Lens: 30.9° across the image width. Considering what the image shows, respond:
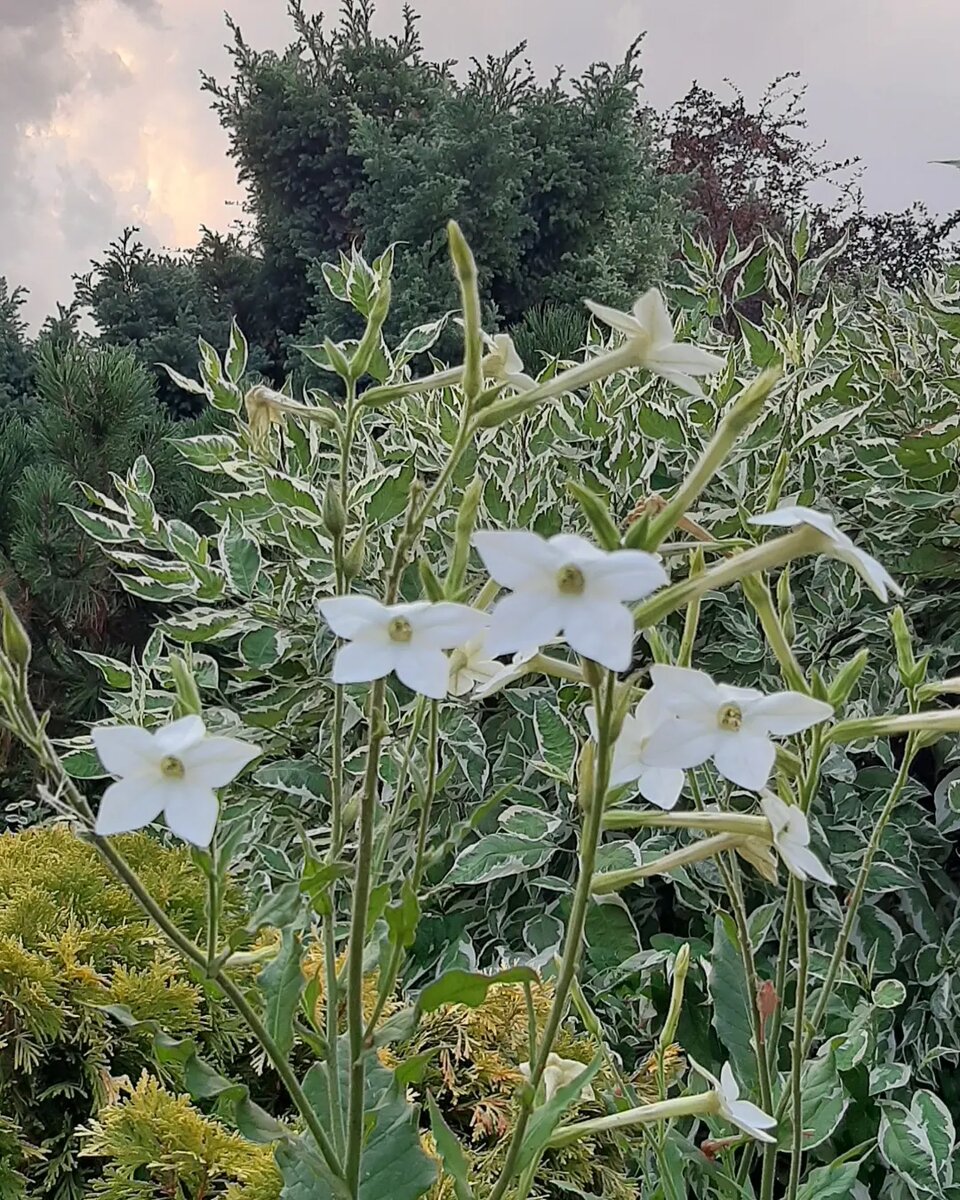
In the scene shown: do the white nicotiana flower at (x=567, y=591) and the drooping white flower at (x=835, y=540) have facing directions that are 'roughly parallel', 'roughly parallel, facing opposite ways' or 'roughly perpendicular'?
roughly perpendicular

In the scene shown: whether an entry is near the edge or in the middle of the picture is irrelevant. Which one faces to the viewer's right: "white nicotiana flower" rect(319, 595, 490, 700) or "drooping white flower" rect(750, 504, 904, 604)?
the drooping white flower

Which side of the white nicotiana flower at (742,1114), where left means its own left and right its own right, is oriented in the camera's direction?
right

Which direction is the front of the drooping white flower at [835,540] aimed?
to the viewer's right

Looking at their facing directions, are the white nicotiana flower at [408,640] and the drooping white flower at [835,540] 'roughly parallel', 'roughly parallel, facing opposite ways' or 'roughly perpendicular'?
roughly perpendicular
